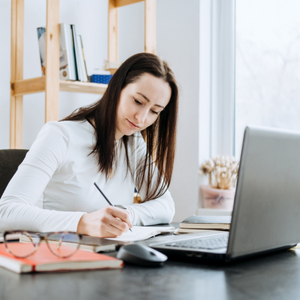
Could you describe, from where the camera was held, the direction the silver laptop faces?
facing away from the viewer and to the left of the viewer

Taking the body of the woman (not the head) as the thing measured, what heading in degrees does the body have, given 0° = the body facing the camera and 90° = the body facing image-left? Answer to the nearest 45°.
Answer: approximately 315°

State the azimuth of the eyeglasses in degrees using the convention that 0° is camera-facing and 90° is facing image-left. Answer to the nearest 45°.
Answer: approximately 0°

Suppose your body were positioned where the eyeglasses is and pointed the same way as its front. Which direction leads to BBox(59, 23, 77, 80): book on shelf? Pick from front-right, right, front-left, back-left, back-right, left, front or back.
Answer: back

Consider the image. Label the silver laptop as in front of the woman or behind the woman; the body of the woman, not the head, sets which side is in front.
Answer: in front

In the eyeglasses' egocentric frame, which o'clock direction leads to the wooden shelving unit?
The wooden shelving unit is roughly at 6 o'clock from the eyeglasses.

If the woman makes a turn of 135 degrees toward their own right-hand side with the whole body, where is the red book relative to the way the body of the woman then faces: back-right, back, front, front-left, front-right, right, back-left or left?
left
